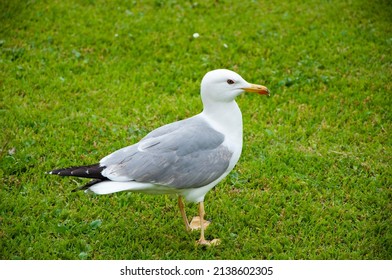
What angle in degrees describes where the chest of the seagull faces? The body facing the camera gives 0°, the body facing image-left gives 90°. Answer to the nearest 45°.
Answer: approximately 270°
